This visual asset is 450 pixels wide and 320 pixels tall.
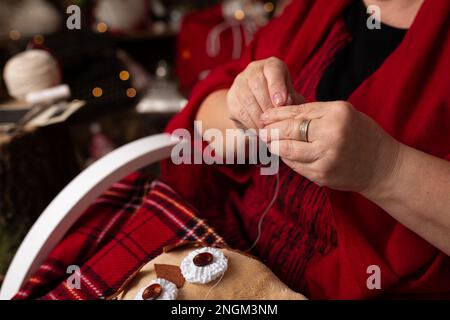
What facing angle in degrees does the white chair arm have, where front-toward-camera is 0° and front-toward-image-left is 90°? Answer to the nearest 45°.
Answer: approximately 45°
